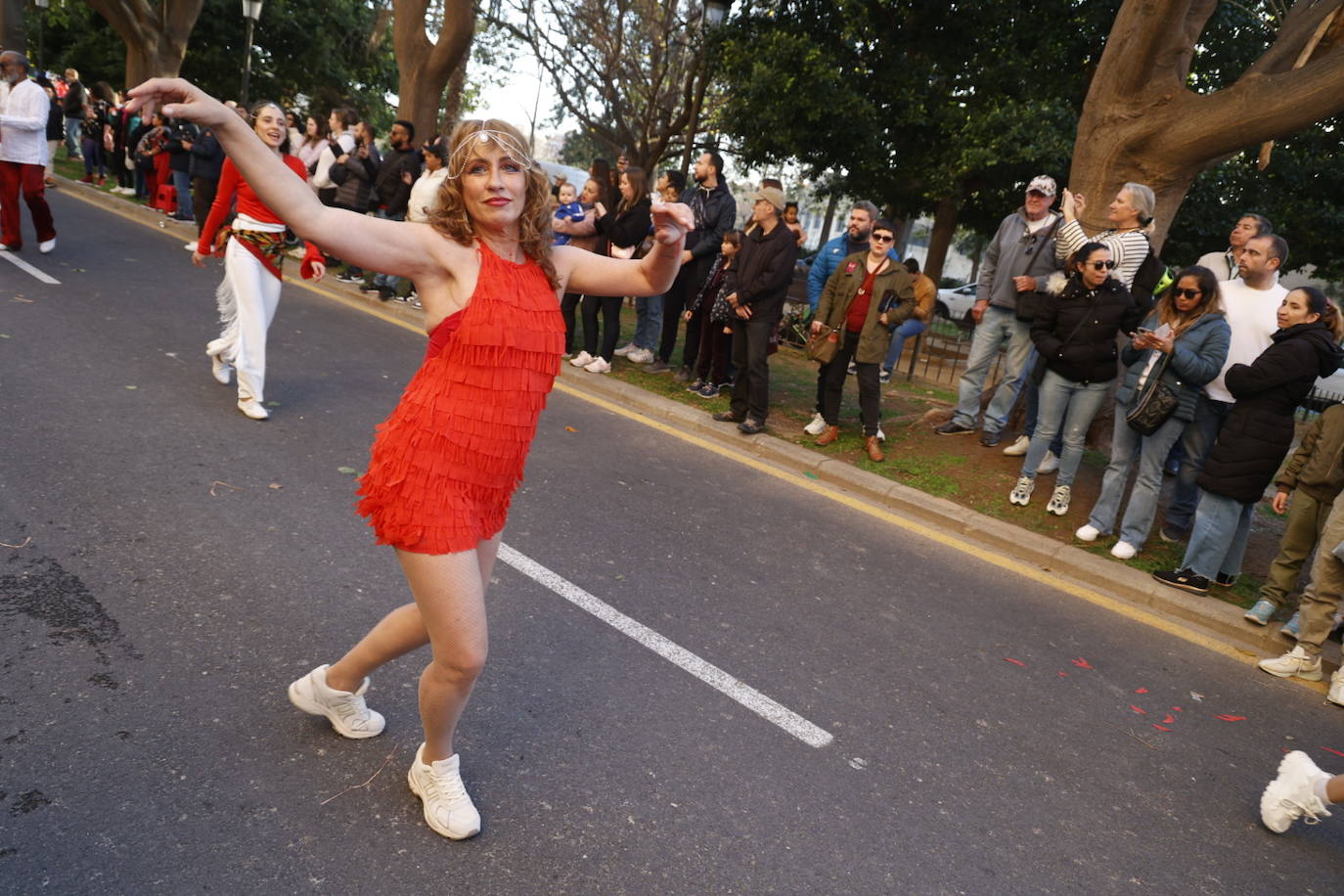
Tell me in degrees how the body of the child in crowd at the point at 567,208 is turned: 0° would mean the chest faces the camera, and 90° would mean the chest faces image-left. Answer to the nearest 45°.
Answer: approximately 45°

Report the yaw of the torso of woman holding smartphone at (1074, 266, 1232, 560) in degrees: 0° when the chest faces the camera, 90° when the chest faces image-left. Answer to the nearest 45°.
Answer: approximately 45°

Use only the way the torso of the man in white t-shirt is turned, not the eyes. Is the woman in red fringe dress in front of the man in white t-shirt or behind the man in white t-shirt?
in front

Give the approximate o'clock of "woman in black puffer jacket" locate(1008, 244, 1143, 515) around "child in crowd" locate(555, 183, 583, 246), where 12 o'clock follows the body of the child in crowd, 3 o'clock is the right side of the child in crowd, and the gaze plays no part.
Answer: The woman in black puffer jacket is roughly at 9 o'clock from the child in crowd.

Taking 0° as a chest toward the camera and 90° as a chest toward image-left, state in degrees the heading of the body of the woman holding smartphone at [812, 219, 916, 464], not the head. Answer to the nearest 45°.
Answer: approximately 0°

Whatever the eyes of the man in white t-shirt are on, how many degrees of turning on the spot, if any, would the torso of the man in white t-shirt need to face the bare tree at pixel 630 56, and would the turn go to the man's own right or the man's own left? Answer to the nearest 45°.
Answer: approximately 90° to the man's own right

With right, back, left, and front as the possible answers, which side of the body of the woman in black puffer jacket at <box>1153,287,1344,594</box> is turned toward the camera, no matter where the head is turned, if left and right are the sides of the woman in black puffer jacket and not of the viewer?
left

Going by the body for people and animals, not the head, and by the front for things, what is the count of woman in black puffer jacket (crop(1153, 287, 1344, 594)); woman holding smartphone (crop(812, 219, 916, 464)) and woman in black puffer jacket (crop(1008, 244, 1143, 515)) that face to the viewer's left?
1

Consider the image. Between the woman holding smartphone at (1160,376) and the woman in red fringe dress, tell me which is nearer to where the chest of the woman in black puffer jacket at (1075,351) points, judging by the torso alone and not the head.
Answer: the woman in red fringe dress

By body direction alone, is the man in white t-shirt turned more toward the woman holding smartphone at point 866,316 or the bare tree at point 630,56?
the woman holding smartphone

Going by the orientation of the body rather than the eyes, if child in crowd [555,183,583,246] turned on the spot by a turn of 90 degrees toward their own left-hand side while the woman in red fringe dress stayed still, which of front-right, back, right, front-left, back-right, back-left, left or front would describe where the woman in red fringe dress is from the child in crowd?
front-right

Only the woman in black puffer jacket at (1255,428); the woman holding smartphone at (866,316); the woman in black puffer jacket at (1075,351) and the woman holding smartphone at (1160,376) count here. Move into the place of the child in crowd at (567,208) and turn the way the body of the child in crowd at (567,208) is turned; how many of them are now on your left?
4

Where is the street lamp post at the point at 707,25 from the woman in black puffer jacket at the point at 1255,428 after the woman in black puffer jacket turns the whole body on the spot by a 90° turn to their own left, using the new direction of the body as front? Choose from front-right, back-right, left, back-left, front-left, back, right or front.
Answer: back-right
